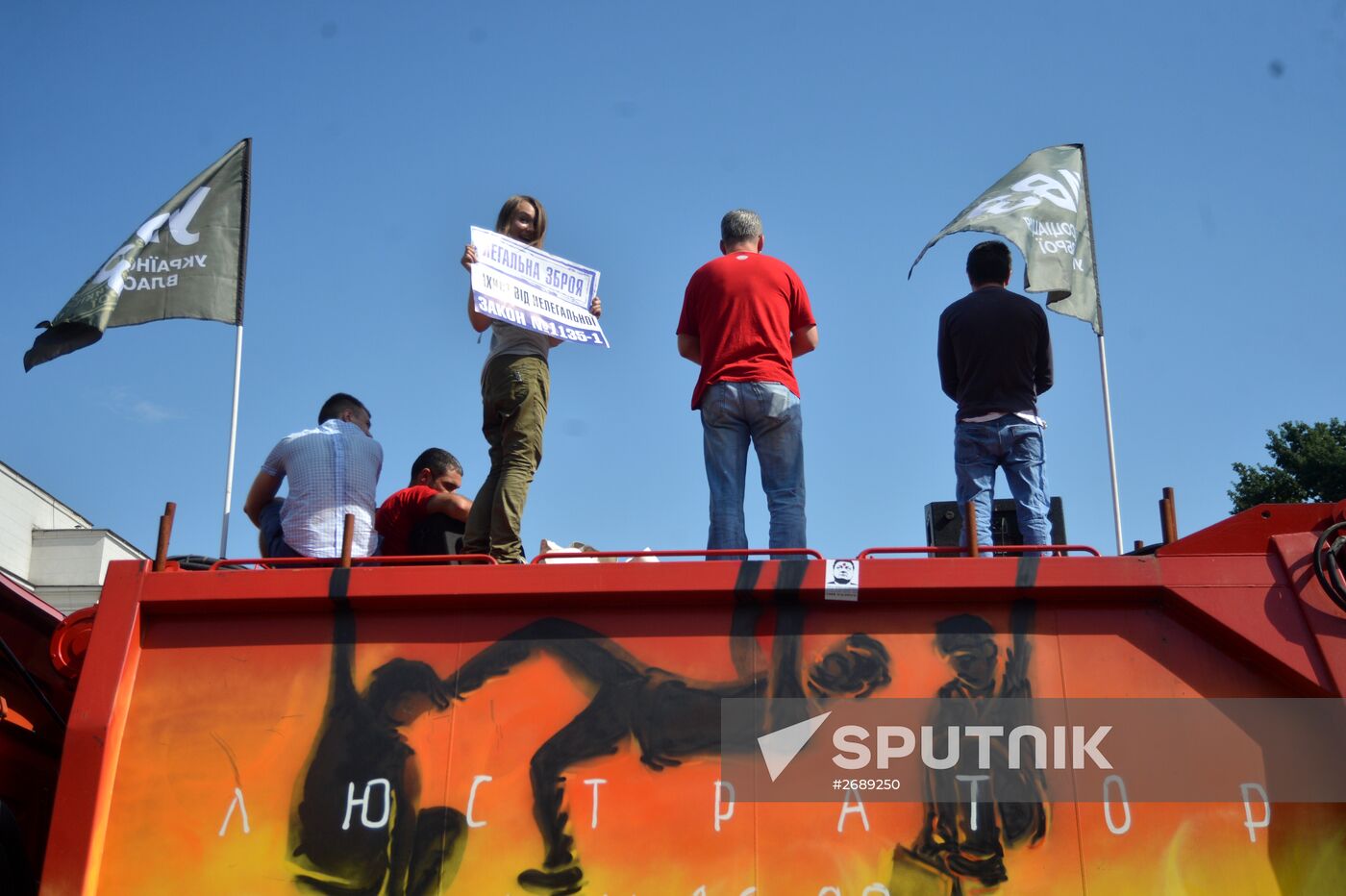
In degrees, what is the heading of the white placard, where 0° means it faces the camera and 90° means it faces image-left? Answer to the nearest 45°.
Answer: approximately 0°

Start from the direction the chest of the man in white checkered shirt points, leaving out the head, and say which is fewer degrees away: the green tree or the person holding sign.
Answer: the green tree

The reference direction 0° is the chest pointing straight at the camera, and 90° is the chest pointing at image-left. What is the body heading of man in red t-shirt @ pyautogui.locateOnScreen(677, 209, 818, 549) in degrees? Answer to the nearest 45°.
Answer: approximately 180°

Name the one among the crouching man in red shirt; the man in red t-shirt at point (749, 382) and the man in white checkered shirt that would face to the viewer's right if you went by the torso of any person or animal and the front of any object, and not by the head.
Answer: the crouching man in red shirt

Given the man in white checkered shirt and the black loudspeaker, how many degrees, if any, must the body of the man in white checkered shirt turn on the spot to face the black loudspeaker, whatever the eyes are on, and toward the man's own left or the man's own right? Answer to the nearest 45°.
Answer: approximately 90° to the man's own right

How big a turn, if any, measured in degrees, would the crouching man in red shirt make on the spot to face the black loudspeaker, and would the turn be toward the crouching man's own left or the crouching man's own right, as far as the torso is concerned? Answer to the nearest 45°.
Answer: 0° — they already face it

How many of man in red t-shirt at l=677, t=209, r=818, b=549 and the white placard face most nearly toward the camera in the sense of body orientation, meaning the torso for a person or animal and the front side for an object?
1

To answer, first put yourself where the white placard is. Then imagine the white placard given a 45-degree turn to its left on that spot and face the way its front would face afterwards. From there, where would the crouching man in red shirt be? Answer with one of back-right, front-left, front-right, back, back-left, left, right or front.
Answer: back

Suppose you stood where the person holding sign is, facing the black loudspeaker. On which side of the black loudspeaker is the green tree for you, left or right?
left

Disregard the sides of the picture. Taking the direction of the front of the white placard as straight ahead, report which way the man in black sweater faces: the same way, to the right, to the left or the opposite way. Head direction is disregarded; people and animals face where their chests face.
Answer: the opposite way

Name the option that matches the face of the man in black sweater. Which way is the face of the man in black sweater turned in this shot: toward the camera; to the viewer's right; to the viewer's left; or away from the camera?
away from the camera

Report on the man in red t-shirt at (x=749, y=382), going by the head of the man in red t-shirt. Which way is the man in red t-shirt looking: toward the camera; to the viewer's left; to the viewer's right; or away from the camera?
away from the camera

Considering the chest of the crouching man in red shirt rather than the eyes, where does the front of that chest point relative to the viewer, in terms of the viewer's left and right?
facing to the right of the viewer

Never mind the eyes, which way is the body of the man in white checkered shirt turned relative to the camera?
away from the camera

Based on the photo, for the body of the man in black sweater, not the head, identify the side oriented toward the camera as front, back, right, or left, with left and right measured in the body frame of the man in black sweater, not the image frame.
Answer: back
